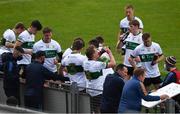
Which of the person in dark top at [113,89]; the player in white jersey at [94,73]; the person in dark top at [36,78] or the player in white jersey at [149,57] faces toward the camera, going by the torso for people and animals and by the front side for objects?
the player in white jersey at [149,57]

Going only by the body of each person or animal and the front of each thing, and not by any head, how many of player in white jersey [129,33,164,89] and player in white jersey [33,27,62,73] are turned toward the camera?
2

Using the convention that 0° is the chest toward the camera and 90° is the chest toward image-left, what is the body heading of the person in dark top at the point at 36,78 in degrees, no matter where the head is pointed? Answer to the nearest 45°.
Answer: approximately 225°

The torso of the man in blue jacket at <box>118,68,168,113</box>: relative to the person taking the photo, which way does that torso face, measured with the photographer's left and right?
facing away from the viewer and to the right of the viewer

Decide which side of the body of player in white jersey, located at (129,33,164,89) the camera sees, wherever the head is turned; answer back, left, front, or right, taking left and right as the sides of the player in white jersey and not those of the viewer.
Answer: front

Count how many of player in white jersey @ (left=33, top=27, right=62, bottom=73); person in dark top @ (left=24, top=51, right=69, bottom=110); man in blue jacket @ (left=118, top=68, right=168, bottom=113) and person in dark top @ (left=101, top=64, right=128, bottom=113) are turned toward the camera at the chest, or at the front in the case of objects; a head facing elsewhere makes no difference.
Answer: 1

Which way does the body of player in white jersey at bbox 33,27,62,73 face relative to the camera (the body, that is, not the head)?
toward the camera

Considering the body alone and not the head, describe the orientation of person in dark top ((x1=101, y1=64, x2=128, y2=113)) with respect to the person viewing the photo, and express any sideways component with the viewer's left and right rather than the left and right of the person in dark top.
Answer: facing away from the viewer and to the right of the viewer

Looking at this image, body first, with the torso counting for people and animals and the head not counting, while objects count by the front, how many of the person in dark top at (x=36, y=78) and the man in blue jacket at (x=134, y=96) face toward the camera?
0

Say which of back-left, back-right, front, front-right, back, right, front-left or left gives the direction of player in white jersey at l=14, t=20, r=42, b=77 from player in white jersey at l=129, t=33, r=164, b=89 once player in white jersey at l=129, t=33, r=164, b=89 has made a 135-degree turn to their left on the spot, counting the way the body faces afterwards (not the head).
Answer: back-left

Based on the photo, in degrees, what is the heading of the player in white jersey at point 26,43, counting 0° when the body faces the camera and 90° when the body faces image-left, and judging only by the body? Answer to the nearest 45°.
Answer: approximately 315°
